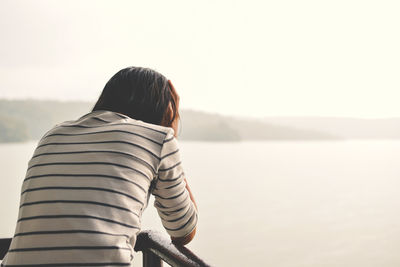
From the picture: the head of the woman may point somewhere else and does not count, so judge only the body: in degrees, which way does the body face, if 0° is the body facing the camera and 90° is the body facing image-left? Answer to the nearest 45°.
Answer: approximately 225°

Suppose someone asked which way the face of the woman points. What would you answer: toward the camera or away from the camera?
away from the camera
